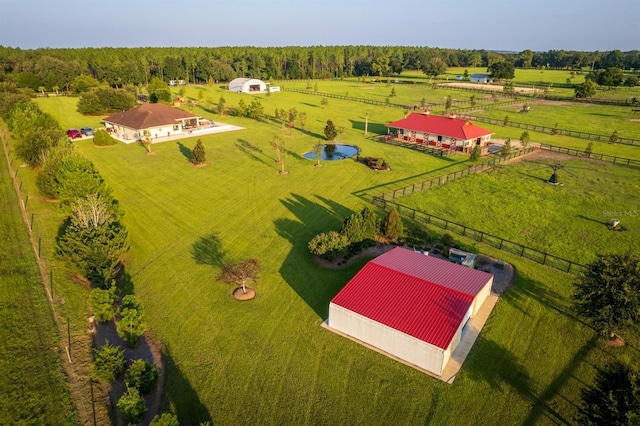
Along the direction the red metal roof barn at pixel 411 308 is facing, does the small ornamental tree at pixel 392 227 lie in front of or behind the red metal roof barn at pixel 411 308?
behind

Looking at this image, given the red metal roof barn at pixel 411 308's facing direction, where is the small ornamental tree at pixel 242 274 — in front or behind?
behind

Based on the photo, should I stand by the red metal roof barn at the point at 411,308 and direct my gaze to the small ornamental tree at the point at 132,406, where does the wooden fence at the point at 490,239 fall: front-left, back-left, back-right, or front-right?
back-right

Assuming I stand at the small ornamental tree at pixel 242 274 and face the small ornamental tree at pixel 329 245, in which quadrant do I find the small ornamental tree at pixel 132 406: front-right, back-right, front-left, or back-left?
back-right

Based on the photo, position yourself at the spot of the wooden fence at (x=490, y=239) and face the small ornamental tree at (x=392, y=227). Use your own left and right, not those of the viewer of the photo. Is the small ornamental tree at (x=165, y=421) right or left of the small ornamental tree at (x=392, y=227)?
left

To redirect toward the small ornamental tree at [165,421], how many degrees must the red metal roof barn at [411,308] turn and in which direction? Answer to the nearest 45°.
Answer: approximately 90° to its right

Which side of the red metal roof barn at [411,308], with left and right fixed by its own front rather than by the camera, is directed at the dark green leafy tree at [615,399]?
front

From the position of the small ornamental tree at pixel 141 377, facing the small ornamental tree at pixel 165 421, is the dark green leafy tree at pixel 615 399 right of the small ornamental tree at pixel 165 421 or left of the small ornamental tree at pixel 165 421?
left

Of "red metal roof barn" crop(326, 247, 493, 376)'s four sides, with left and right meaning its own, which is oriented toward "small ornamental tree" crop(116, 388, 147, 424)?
right

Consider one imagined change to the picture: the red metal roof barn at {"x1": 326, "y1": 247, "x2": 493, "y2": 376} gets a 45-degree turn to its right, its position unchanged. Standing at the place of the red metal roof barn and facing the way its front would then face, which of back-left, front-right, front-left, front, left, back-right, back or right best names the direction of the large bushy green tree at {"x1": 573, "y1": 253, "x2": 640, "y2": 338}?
left

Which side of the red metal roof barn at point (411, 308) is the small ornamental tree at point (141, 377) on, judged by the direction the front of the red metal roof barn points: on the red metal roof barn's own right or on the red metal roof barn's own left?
on the red metal roof barn's own right
